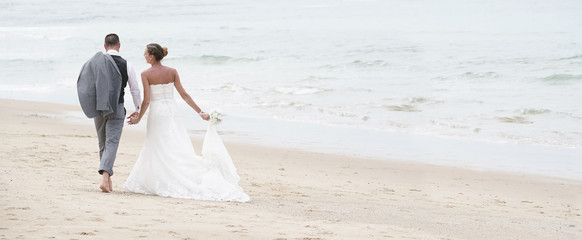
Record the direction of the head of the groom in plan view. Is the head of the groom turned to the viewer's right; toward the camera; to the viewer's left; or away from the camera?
away from the camera

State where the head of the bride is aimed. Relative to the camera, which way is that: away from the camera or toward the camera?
away from the camera

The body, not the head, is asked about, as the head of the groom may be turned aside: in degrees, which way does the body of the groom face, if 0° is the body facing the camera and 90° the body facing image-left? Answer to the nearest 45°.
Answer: approximately 180°
